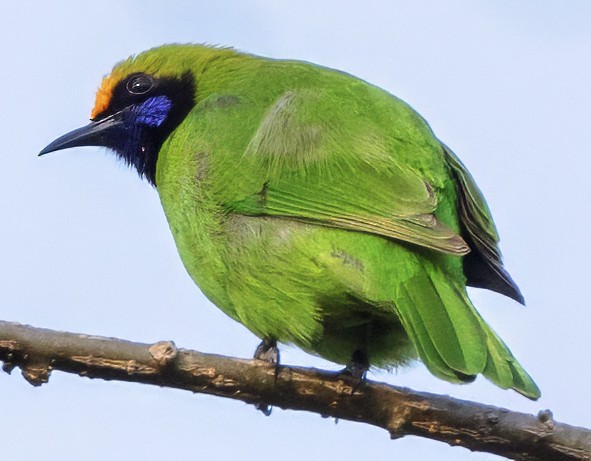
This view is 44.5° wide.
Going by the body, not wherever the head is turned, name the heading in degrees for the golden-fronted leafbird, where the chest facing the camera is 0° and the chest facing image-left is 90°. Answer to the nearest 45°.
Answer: approximately 90°
